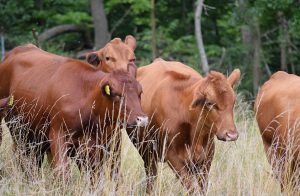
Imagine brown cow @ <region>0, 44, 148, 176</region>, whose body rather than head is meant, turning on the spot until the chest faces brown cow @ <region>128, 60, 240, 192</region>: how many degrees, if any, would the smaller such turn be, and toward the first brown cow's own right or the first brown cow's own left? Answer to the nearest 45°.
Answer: approximately 45° to the first brown cow's own left

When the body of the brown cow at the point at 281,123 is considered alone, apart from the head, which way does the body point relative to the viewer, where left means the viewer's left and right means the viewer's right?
facing to the right of the viewer

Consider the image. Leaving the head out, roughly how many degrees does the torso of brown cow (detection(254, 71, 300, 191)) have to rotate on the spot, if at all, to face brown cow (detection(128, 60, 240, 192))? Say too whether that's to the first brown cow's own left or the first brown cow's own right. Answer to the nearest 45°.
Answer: approximately 135° to the first brown cow's own right

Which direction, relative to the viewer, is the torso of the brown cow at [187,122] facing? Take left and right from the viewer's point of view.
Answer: facing the viewer and to the right of the viewer

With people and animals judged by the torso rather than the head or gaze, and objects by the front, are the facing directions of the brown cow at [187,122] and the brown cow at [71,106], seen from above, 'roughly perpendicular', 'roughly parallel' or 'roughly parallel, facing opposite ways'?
roughly parallel

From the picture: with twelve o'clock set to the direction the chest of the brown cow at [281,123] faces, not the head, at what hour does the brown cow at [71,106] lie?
the brown cow at [71,106] is roughly at 5 o'clock from the brown cow at [281,123].

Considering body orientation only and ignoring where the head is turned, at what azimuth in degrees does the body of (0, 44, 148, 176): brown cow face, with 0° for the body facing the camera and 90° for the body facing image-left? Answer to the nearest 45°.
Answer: approximately 315°

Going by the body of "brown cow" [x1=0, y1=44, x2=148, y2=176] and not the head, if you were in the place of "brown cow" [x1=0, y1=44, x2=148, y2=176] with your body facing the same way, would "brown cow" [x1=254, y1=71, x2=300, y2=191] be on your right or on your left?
on your left

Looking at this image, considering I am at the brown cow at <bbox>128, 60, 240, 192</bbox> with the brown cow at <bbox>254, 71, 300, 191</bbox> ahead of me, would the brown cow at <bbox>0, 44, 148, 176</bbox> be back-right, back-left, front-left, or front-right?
back-left

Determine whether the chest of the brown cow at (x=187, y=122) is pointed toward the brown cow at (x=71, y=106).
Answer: no

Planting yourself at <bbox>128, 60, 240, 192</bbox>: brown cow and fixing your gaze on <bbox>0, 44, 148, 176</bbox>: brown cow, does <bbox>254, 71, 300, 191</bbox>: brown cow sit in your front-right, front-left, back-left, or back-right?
back-right
